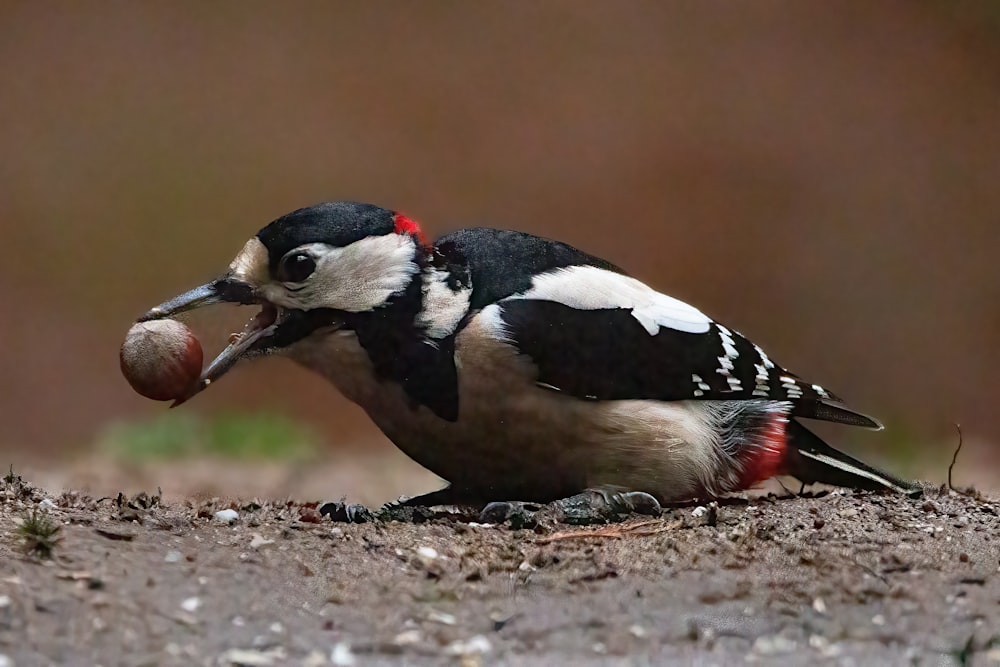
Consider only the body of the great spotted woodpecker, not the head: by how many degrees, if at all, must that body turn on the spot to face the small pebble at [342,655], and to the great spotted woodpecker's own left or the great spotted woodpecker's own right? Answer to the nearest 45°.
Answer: approximately 90° to the great spotted woodpecker's own left

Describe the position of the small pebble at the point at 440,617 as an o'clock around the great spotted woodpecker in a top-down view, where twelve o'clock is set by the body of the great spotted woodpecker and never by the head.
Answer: The small pebble is roughly at 9 o'clock from the great spotted woodpecker.

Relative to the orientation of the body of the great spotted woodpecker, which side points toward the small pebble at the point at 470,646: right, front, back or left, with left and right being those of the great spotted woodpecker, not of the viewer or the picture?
left

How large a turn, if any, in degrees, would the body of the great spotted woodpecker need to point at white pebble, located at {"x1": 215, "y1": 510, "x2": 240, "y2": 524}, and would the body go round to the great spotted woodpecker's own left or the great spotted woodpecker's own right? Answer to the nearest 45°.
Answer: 0° — it already faces it

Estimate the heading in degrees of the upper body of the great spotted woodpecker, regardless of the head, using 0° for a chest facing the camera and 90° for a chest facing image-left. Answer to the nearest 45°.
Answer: approximately 90°
